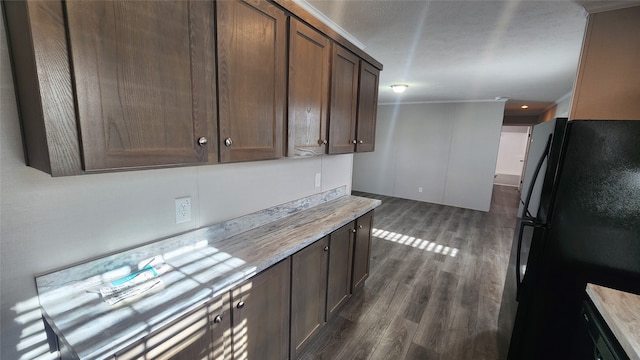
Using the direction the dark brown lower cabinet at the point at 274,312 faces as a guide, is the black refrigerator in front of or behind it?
in front

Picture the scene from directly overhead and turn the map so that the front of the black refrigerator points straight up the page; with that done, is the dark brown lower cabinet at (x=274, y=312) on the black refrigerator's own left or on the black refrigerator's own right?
on the black refrigerator's own left

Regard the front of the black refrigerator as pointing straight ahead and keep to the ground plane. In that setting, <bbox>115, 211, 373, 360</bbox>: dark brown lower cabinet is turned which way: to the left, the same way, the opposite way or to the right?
the opposite way

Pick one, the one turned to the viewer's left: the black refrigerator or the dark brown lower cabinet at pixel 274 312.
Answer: the black refrigerator

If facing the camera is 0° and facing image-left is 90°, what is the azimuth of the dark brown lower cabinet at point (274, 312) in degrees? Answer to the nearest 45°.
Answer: approximately 315°

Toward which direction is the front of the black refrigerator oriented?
to the viewer's left

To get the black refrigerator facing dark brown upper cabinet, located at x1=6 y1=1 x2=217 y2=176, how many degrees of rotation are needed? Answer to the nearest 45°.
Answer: approximately 45° to its left

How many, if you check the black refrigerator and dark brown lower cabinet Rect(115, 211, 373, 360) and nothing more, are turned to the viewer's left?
1
